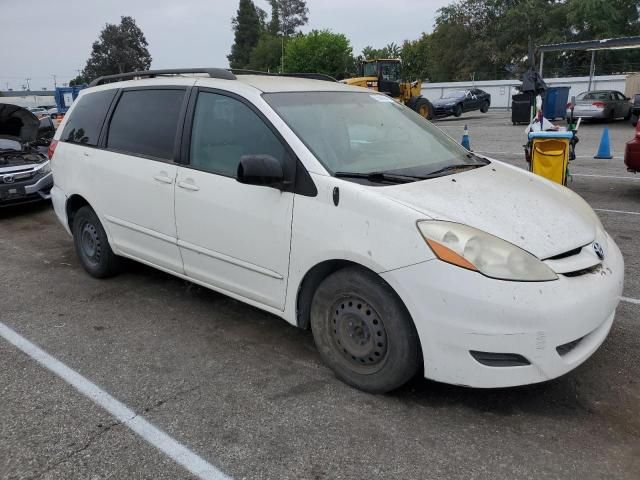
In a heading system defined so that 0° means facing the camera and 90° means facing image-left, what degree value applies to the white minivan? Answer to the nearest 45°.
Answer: approximately 315°

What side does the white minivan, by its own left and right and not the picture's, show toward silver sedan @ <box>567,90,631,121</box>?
left
